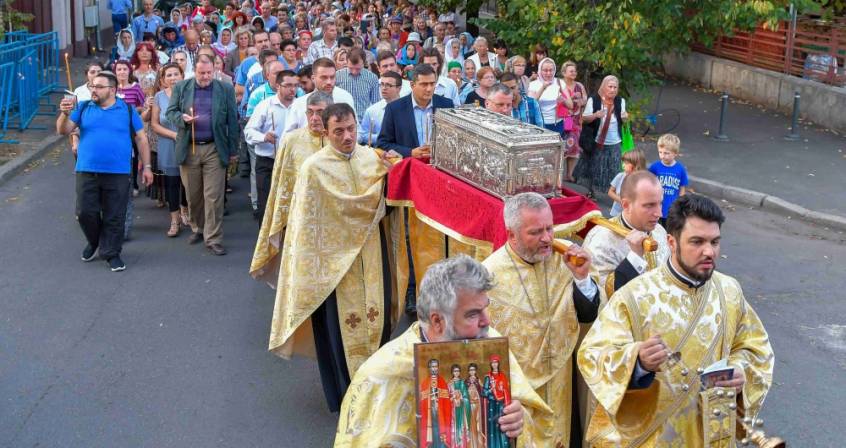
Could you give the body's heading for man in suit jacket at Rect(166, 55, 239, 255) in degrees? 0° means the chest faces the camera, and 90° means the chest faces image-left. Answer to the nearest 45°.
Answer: approximately 0°

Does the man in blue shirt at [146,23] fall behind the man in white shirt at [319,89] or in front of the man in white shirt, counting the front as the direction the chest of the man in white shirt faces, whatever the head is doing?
behind

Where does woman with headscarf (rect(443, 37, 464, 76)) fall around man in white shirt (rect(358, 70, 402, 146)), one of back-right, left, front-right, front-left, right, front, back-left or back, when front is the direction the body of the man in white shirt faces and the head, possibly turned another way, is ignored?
back-left

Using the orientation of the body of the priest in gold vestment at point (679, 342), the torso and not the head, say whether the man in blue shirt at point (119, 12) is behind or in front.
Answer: behind

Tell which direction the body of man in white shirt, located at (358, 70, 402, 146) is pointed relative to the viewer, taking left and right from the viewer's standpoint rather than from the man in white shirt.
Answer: facing the viewer and to the right of the viewer

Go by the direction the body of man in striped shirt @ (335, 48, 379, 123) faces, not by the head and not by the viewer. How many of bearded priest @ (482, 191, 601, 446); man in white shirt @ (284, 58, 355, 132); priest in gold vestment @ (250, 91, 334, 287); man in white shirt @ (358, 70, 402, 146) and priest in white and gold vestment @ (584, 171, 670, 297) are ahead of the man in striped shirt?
5

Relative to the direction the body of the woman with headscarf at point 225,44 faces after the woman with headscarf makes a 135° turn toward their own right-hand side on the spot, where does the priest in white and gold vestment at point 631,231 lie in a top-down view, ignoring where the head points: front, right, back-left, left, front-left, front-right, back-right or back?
back-left

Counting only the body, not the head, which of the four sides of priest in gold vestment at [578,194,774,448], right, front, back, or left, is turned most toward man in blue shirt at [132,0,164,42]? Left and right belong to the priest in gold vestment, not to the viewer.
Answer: back

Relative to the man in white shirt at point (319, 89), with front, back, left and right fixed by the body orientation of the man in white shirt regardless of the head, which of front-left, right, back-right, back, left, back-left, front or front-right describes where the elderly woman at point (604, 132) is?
left
